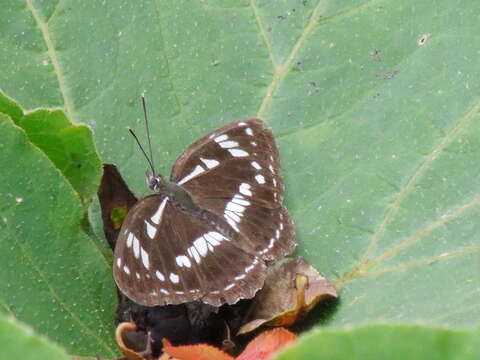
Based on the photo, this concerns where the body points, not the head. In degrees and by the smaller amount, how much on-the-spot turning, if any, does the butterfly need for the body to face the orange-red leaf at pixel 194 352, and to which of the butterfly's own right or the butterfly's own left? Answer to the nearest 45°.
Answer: approximately 135° to the butterfly's own left

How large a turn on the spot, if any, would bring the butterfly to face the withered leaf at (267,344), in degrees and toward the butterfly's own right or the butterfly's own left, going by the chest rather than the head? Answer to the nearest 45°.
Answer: approximately 135° to the butterfly's own left

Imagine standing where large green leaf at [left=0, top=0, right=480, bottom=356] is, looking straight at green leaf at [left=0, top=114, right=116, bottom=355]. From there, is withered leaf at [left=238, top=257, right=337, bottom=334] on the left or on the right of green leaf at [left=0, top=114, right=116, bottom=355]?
left

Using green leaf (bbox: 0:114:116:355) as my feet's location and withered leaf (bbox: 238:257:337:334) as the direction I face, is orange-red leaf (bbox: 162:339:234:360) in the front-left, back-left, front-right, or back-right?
front-right

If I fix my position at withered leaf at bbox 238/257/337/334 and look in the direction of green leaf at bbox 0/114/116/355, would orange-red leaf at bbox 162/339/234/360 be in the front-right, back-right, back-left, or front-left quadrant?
front-left

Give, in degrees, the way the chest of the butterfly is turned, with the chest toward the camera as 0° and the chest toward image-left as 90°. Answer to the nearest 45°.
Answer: approximately 135°

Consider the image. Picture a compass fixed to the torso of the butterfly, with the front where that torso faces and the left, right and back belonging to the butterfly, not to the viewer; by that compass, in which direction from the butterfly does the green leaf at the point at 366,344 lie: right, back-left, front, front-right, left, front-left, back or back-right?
back-left
